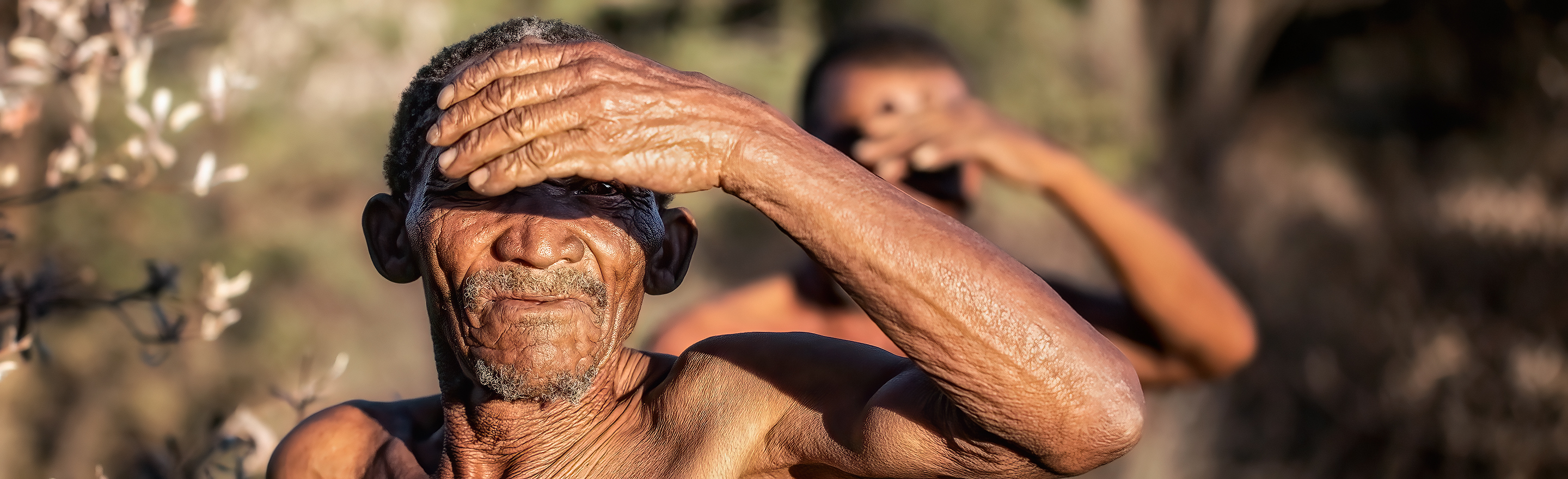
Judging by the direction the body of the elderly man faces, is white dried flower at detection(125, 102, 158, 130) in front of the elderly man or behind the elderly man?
behind

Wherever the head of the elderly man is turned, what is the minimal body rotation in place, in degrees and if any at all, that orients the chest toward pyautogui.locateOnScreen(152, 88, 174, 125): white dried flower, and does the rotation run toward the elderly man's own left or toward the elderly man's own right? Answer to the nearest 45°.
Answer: approximately 135° to the elderly man's own right

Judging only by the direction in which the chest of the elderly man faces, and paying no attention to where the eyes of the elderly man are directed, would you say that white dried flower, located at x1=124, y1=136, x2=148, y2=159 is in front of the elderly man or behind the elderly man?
behind

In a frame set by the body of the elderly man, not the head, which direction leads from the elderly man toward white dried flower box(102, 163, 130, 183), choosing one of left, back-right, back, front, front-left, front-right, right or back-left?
back-right

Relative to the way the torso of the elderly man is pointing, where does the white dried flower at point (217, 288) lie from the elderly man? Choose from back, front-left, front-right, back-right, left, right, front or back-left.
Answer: back-right

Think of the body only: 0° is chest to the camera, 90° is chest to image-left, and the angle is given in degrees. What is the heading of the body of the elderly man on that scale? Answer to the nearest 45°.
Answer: approximately 0°

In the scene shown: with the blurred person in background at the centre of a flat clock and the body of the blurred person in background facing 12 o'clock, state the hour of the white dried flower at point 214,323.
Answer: The white dried flower is roughly at 2 o'clock from the blurred person in background.

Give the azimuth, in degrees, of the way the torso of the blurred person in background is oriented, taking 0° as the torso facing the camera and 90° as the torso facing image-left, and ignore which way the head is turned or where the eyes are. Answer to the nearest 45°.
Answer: approximately 0°

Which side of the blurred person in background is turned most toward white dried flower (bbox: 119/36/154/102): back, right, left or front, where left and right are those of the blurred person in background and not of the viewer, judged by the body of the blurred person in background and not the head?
right

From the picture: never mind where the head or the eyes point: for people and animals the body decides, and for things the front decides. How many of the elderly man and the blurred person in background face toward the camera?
2

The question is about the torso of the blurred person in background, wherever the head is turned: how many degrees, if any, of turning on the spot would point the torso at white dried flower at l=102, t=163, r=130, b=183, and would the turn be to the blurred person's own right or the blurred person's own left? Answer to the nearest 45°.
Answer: approximately 45° to the blurred person's own right
